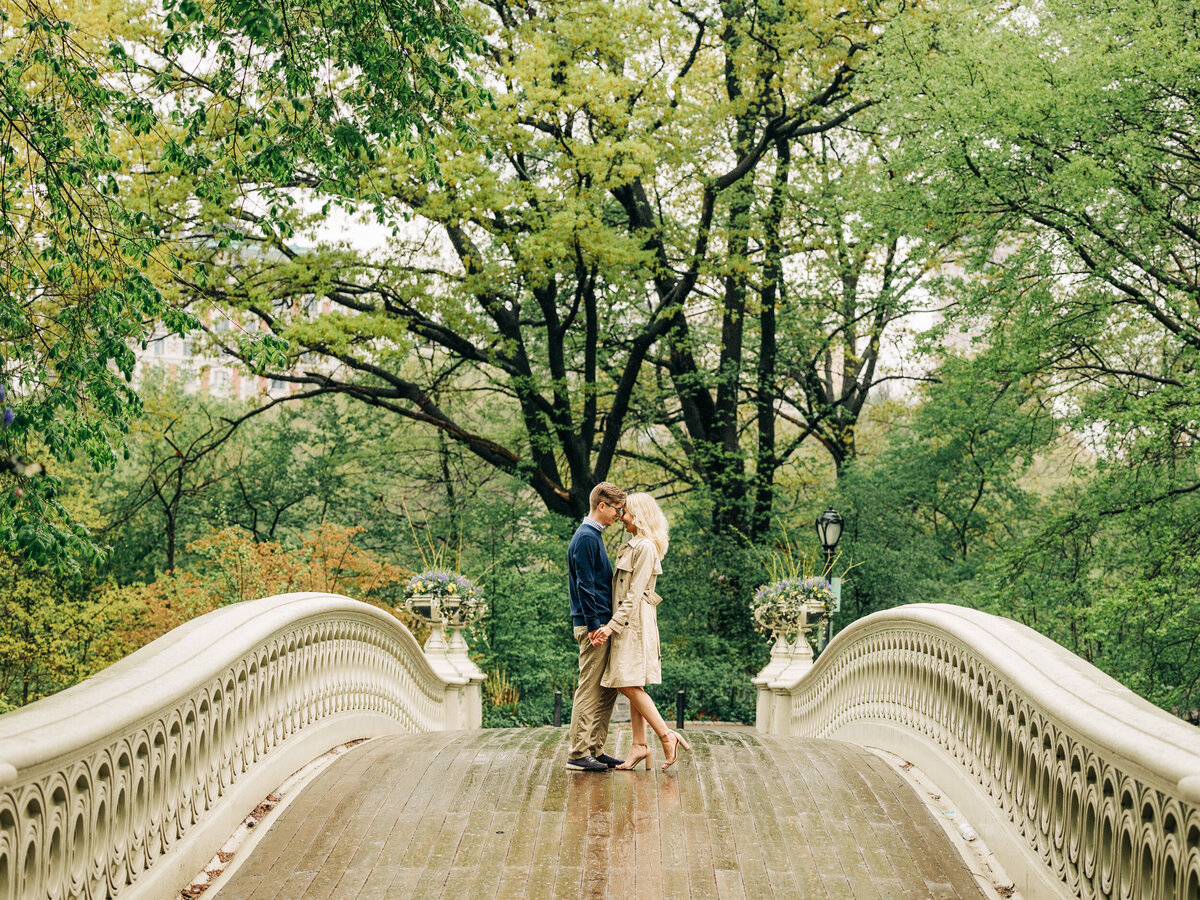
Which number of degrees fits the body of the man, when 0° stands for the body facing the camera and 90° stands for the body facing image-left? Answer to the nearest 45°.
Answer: approximately 270°

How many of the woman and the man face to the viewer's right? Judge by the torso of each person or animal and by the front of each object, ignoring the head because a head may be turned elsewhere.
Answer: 1

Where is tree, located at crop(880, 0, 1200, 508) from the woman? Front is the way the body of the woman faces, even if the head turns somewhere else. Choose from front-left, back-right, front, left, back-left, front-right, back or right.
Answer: back-right

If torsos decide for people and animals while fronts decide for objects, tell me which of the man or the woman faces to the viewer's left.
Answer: the woman

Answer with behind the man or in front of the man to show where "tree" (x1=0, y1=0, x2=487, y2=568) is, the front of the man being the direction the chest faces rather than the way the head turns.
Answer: behind

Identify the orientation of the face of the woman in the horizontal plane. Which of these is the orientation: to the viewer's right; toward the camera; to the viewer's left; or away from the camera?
to the viewer's left

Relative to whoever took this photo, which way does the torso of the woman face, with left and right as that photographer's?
facing to the left of the viewer

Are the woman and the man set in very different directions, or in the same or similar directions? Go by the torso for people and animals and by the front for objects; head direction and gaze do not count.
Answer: very different directions

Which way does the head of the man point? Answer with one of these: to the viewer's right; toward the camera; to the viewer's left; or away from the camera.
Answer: to the viewer's right

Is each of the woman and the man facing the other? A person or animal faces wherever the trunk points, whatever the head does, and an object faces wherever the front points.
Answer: yes

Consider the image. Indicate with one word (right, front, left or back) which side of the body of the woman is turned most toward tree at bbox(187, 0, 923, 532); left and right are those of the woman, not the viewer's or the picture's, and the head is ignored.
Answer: right
